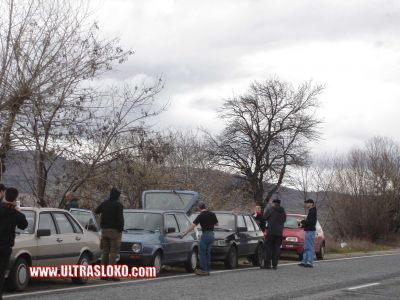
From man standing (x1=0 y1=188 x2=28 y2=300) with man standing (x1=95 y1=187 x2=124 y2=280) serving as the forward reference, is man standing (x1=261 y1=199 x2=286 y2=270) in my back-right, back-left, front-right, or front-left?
front-right

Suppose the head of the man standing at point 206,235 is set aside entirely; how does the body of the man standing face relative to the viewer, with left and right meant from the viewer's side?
facing away from the viewer and to the left of the viewer

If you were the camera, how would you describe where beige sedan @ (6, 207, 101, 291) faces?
facing the viewer and to the left of the viewer

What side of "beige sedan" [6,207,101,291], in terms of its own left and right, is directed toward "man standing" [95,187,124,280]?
back

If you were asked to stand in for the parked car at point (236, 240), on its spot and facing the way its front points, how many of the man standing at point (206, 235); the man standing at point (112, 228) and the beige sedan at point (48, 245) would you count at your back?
0

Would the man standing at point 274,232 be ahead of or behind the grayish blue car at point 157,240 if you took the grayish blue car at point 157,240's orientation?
behind

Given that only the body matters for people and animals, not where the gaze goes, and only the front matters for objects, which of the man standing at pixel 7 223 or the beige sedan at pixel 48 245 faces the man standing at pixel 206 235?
the man standing at pixel 7 223

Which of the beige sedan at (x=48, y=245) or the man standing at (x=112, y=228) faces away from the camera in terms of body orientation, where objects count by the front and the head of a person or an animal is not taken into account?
the man standing

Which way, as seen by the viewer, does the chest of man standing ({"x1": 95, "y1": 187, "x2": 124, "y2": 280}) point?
away from the camera

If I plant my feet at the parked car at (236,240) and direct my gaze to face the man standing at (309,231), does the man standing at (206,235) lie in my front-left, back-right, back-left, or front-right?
back-right

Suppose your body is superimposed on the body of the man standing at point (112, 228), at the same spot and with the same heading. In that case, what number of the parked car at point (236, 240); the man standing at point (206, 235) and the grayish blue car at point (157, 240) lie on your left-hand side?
0

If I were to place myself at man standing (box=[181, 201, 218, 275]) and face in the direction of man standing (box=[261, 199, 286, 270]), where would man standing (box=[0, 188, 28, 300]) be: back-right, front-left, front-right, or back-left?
back-right

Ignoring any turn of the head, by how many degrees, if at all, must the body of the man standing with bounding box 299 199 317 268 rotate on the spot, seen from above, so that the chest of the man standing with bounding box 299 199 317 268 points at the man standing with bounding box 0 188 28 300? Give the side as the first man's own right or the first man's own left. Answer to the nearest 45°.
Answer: approximately 45° to the first man's own left
